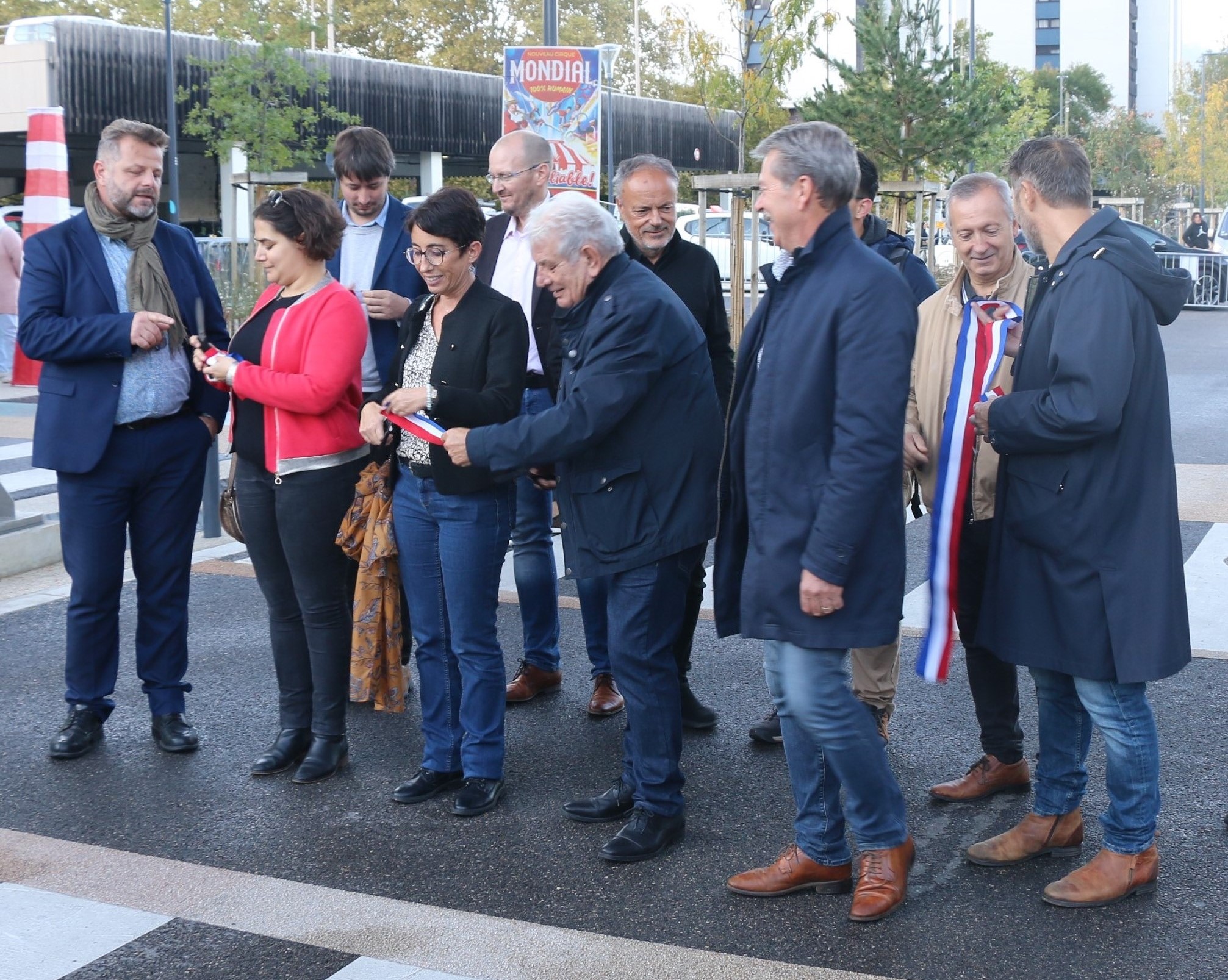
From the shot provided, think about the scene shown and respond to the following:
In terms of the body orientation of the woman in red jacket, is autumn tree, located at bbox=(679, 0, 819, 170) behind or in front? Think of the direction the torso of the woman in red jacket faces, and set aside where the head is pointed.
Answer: behind

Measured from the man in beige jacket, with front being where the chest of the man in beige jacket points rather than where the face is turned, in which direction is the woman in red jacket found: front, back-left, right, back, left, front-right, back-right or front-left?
front-right

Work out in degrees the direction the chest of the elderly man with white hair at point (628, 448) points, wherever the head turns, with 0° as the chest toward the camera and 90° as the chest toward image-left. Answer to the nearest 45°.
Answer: approximately 90°

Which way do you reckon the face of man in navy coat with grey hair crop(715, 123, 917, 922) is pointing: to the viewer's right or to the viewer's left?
to the viewer's left

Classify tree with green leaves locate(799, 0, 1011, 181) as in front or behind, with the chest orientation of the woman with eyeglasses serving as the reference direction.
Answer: behind

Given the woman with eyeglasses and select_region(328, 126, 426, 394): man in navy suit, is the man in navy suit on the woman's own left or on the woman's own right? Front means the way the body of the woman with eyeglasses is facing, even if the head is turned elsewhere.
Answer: on the woman's own right

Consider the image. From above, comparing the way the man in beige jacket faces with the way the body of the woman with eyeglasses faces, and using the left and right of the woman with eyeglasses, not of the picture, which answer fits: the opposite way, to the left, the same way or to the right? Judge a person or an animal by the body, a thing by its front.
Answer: the same way

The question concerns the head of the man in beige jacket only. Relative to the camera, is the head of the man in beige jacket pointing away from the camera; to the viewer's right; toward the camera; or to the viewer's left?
toward the camera

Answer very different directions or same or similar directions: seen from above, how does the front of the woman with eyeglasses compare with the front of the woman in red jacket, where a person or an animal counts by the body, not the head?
same or similar directions

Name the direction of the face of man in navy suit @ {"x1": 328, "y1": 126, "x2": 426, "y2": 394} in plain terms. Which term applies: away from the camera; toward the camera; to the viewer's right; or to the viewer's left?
toward the camera

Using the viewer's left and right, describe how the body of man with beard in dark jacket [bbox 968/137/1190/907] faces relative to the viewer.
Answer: facing to the left of the viewer

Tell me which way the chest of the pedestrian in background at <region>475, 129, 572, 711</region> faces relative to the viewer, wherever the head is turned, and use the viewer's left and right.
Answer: facing the viewer and to the left of the viewer

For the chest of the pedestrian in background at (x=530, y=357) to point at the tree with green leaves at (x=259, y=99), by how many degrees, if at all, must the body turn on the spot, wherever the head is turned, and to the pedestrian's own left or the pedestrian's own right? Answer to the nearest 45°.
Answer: approximately 135° to the pedestrian's own right
